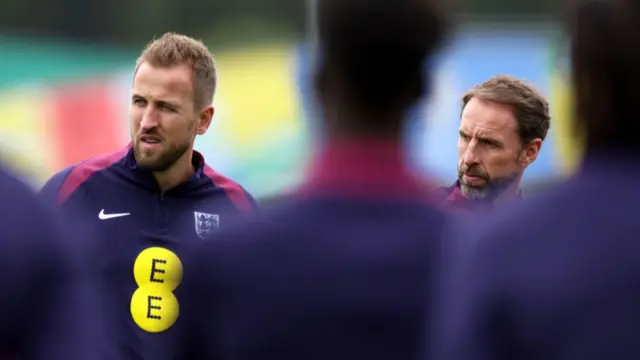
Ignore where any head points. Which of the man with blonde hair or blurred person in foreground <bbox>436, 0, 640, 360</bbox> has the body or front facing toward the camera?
the man with blonde hair

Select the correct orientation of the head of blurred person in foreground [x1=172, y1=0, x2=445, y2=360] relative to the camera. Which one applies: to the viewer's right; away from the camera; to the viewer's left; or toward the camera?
away from the camera

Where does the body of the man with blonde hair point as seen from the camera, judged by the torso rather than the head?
toward the camera

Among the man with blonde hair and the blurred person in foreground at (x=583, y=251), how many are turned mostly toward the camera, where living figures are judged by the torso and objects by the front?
1

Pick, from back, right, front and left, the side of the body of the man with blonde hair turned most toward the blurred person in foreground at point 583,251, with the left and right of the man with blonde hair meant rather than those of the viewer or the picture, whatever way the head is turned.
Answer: front

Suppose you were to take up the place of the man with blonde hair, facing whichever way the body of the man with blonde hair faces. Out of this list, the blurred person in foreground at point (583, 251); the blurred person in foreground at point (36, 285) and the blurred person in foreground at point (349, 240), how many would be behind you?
0

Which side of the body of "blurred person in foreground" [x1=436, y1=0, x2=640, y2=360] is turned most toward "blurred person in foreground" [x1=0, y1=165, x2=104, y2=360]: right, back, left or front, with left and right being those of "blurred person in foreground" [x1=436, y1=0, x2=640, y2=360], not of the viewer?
left

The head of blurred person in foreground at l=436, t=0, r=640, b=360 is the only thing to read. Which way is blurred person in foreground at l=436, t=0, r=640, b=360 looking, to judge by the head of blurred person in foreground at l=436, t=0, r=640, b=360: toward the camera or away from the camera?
away from the camera

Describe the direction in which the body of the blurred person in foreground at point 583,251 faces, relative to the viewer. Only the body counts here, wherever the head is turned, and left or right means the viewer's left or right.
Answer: facing away from the viewer

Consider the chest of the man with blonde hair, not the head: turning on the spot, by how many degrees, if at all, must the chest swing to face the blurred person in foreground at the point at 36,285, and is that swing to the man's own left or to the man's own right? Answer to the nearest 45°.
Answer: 0° — they already face them

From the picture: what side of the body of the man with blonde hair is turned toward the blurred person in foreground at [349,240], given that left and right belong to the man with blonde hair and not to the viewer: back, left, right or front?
front

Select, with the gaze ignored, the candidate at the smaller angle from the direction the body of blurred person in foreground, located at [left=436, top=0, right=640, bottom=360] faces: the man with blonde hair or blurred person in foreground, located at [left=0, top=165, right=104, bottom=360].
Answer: the man with blonde hair

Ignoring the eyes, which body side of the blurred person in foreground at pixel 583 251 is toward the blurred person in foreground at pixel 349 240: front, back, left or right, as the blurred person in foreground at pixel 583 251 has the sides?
left
